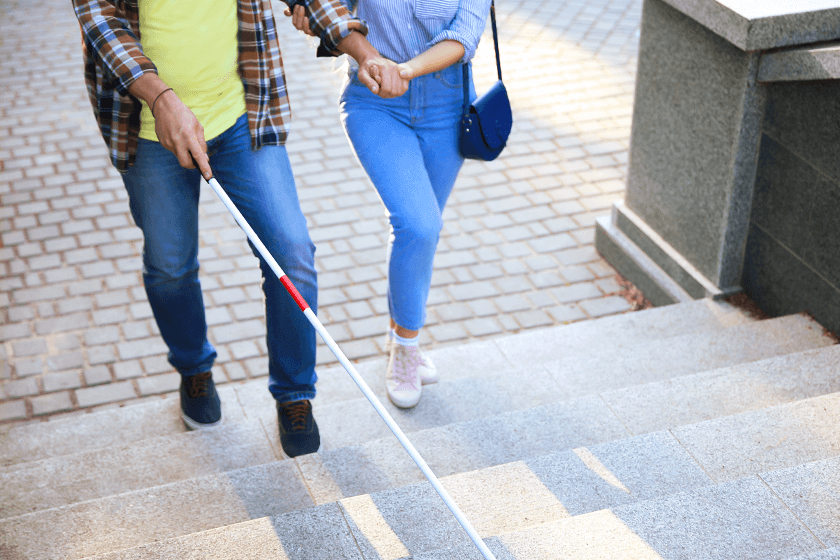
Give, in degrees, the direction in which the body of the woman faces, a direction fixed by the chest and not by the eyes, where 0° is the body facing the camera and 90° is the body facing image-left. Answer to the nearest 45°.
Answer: approximately 0°

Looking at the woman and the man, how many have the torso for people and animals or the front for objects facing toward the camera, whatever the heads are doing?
2

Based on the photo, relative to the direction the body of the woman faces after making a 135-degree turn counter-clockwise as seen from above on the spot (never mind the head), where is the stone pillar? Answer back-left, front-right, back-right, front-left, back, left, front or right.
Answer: front

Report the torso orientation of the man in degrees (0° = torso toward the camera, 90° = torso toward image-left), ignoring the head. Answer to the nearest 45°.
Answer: approximately 0°
